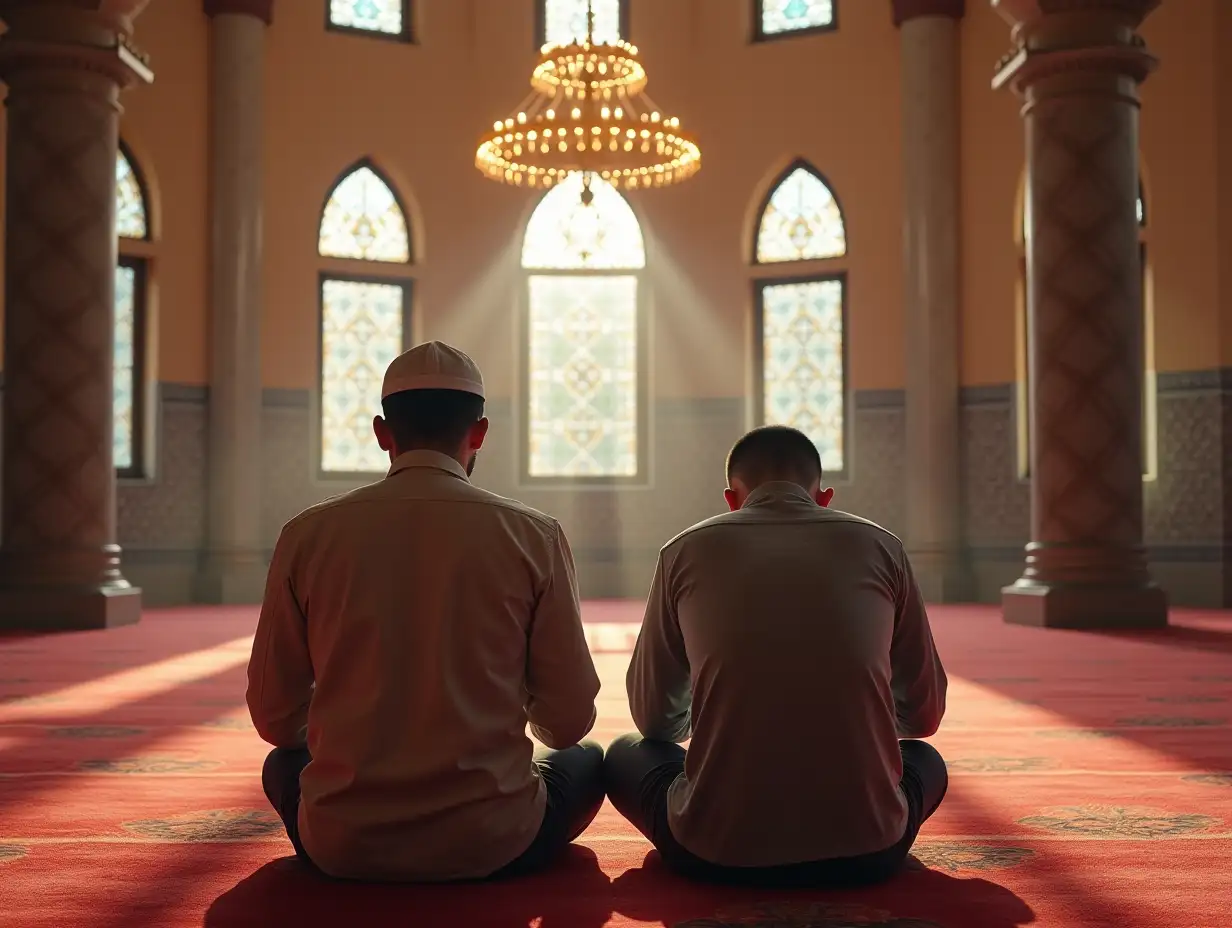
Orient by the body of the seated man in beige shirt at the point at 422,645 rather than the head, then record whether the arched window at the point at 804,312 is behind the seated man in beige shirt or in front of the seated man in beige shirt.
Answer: in front

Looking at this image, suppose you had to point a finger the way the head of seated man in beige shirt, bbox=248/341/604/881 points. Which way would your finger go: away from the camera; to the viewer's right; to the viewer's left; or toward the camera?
away from the camera

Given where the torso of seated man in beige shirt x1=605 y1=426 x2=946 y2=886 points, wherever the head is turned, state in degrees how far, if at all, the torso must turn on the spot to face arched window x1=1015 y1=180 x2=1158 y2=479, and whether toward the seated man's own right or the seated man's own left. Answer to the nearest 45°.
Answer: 0° — they already face it

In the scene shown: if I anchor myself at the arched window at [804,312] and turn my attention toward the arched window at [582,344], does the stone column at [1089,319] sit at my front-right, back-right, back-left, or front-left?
back-left

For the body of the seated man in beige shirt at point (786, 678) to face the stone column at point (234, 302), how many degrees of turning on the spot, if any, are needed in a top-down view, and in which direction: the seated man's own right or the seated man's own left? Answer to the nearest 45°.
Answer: approximately 45° to the seated man's own left

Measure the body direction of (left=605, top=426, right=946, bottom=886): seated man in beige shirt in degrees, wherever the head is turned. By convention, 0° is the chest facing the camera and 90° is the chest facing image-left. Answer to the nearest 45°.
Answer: approximately 180°

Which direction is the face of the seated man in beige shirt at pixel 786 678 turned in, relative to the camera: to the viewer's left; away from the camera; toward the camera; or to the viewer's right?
away from the camera

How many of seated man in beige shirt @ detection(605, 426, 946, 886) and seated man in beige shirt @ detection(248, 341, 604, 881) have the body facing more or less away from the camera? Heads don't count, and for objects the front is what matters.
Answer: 2

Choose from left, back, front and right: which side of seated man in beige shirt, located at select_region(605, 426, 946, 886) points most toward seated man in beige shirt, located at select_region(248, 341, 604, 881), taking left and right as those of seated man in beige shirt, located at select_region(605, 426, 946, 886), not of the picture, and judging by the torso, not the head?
left

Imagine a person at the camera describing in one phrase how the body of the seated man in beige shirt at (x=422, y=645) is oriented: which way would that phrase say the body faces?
away from the camera
